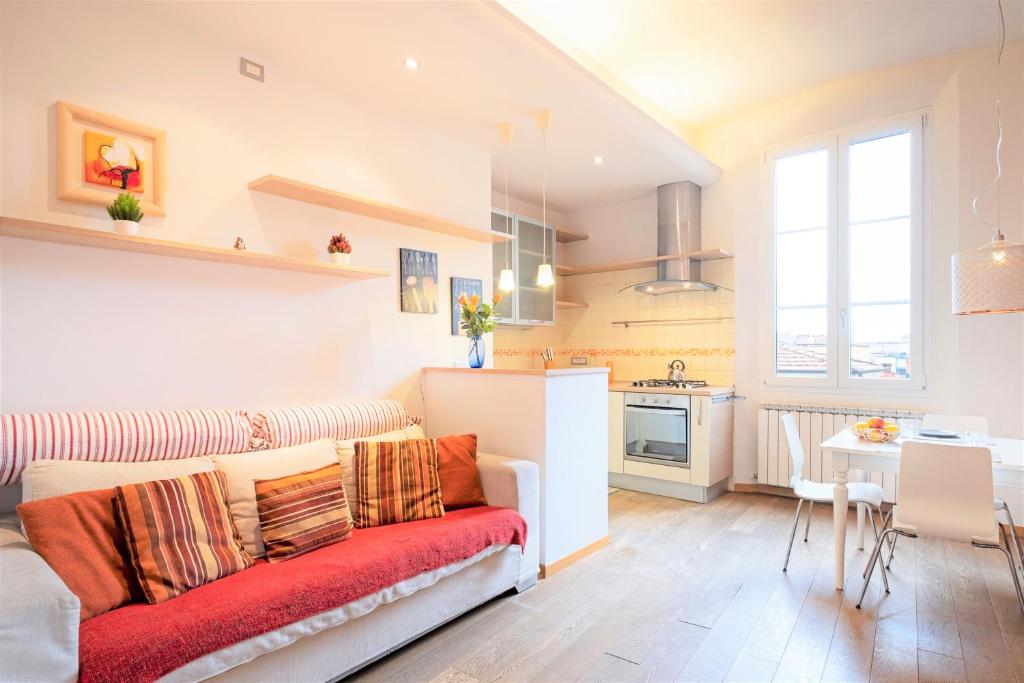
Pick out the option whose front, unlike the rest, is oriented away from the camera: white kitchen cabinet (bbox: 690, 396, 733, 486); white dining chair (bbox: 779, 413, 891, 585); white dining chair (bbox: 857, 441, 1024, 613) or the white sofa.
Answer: white dining chair (bbox: 857, 441, 1024, 613)

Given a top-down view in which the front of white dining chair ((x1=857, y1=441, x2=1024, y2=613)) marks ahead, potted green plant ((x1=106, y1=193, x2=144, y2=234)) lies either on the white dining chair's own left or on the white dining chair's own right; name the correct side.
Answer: on the white dining chair's own left

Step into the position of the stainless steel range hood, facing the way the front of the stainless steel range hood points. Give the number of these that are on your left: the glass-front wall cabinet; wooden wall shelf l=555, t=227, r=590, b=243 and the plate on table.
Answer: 1

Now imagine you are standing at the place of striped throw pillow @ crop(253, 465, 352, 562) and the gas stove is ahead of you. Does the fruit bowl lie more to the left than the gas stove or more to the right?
right

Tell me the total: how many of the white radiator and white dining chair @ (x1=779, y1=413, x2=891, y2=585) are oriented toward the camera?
1

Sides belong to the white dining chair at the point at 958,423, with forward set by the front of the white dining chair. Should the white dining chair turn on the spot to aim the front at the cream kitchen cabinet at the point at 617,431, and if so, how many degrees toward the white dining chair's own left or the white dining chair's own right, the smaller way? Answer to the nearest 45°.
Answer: approximately 90° to the white dining chair's own right

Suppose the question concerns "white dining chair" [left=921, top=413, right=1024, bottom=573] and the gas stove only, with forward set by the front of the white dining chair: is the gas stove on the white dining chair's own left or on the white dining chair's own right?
on the white dining chair's own right

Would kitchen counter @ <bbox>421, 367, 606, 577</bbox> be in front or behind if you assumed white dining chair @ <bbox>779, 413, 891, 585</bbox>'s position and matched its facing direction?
behind

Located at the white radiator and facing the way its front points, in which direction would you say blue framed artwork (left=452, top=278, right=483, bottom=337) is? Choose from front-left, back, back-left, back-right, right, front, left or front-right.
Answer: front-right

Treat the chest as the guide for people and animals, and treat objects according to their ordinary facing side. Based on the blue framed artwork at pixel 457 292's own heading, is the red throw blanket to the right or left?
on its right

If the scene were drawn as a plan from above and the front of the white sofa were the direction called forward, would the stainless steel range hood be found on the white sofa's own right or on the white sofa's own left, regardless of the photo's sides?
on the white sofa's own left

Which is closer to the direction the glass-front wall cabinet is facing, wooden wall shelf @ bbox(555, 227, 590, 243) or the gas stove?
the gas stove

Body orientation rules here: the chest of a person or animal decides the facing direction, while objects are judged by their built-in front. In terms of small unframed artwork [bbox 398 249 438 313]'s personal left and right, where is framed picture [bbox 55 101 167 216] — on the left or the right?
on its right
